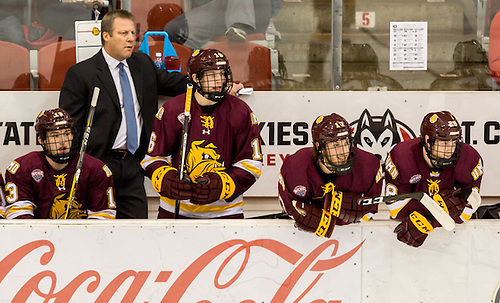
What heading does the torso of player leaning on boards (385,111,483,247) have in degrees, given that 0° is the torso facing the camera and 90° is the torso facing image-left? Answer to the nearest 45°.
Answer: approximately 0°

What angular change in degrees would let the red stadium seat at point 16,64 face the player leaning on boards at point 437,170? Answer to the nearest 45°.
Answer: approximately 45° to its left

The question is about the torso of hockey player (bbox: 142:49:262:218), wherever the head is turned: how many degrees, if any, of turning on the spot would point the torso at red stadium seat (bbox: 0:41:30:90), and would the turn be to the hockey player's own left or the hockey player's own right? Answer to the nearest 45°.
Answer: approximately 135° to the hockey player's own right

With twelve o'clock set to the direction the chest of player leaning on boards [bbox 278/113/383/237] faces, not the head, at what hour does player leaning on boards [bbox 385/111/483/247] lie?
player leaning on boards [bbox 385/111/483/247] is roughly at 8 o'clock from player leaning on boards [bbox 278/113/383/237].

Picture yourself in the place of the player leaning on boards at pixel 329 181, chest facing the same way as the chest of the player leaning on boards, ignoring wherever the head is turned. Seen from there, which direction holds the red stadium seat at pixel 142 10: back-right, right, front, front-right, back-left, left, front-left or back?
back-right

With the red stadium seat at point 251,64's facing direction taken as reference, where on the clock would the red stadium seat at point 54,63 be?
the red stadium seat at point 54,63 is roughly at 3 o'clock from the red stadium seat at point 251,64.

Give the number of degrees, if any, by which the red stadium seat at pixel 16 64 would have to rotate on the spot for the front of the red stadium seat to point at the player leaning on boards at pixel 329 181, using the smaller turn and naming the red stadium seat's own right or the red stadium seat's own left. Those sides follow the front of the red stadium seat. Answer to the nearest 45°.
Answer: approximately 45° to the red stadium seat's own left

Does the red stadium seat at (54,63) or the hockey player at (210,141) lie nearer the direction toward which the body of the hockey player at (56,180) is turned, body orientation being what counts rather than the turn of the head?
the hockey player

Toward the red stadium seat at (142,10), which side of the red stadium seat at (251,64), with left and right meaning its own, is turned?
right

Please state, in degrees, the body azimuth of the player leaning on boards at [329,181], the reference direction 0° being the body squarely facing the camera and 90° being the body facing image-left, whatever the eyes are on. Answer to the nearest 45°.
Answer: approximately 0°

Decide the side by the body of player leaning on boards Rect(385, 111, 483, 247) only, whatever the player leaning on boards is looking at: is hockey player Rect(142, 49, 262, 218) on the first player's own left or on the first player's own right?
on the first player's own right
